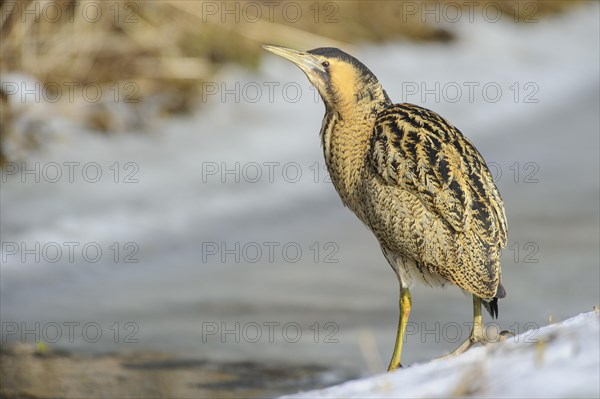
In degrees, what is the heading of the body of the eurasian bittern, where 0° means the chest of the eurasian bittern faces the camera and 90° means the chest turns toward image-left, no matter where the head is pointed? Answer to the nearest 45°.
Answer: approximately 90°
